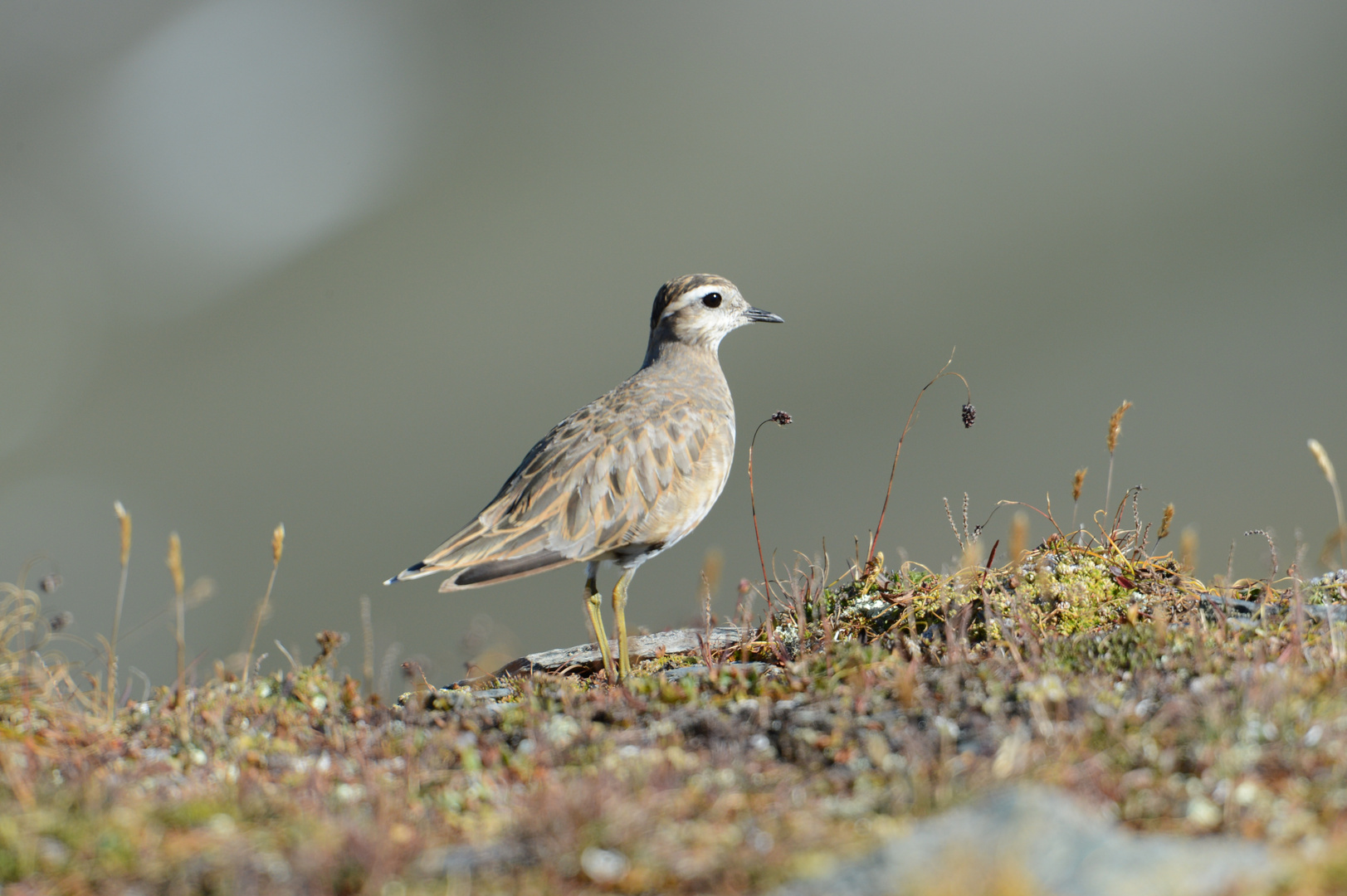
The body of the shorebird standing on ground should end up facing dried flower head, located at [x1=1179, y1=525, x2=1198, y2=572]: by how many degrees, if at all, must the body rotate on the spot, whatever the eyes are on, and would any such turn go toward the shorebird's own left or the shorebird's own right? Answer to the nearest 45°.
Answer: approximately 45° to the shorebird's own right

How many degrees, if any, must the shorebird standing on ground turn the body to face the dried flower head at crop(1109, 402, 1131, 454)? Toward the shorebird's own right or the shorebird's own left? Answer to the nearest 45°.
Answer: approximately 45° to the shorebird's own right

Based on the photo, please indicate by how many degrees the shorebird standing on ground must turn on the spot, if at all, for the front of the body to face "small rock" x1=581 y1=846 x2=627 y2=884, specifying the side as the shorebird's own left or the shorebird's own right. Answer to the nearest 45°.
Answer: approximately 90° to the shorebird's own right

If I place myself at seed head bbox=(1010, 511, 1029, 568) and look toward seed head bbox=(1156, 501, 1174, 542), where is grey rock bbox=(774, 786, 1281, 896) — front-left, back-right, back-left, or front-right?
back-right

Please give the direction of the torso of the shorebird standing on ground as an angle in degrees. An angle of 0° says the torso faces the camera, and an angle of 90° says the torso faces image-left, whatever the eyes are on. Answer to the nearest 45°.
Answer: approximately 270°

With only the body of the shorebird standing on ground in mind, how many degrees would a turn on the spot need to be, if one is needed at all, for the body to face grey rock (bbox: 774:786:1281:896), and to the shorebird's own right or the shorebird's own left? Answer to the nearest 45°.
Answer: approximately 90° to the shorebird's own right
